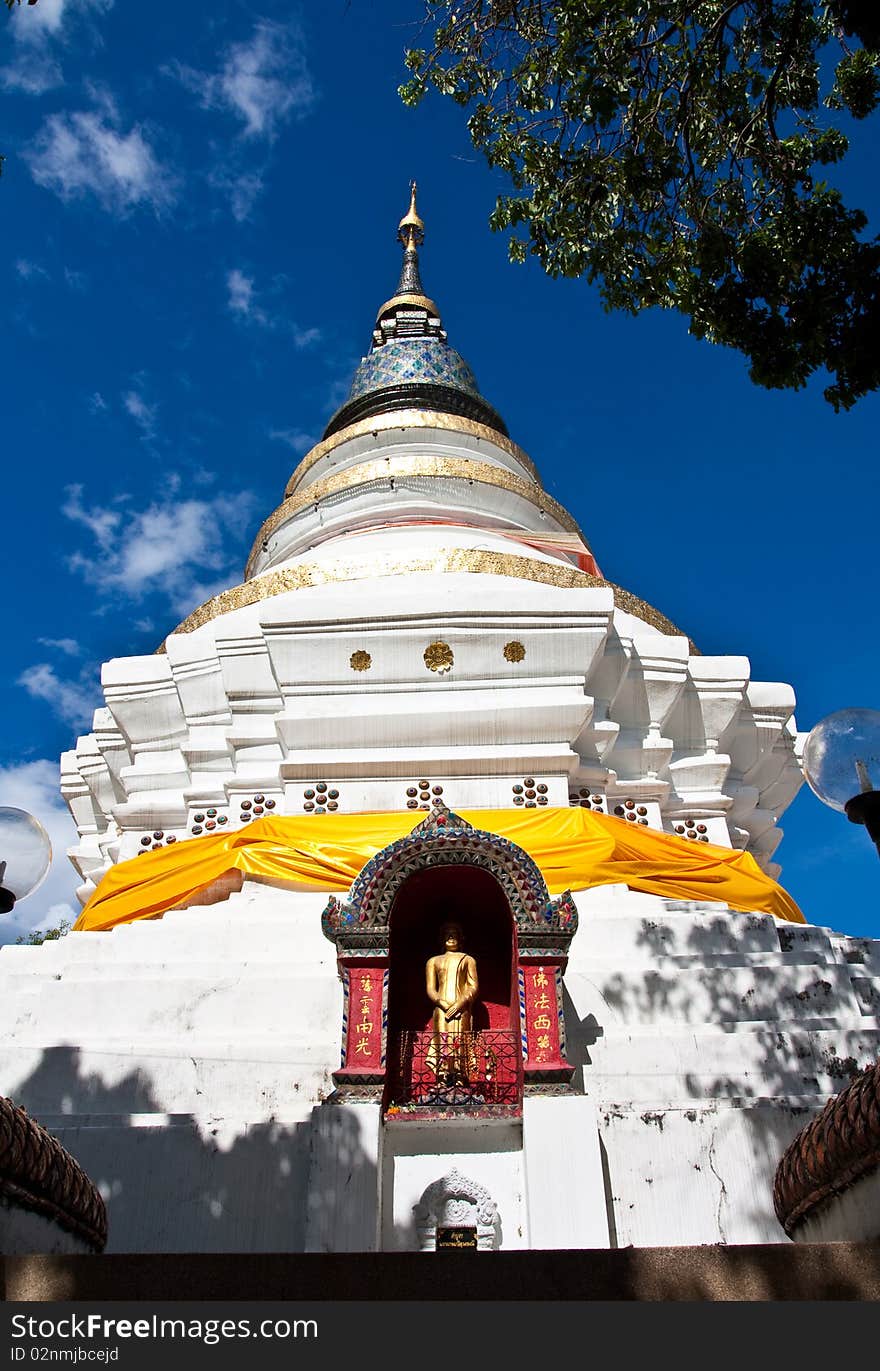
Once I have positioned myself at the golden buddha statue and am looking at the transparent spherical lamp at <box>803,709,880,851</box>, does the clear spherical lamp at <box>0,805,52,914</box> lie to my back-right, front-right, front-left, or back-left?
front-right

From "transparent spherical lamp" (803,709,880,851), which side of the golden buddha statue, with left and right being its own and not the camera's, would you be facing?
front

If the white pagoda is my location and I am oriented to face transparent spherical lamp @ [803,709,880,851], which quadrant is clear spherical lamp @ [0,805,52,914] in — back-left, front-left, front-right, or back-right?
front-right

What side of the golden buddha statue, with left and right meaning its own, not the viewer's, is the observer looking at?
front

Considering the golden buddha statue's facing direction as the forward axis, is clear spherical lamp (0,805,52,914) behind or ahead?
ahead
